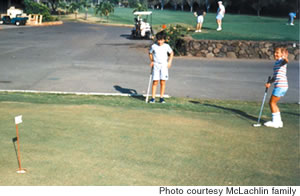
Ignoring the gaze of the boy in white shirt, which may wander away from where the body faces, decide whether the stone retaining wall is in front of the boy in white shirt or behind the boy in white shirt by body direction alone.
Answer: behind

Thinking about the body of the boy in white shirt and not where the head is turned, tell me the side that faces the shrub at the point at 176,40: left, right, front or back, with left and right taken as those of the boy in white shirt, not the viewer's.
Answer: back

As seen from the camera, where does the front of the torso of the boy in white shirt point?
toward the camera
